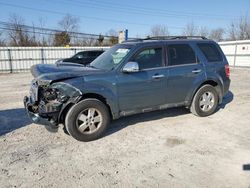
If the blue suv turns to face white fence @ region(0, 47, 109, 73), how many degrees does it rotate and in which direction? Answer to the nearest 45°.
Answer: approximately 90° to its right

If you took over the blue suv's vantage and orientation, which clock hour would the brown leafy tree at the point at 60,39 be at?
The brown leafy tree is roughly at 4 o'clock from the blue suv.

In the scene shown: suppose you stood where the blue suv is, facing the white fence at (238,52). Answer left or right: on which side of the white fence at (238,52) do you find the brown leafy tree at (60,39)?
left

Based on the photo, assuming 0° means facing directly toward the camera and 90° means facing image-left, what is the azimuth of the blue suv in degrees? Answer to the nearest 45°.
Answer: approximately 45°

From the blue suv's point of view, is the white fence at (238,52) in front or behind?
behind
